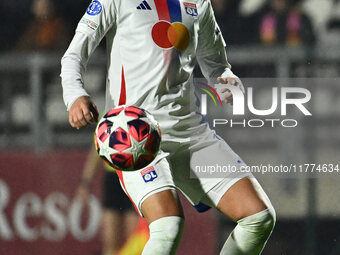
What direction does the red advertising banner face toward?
toward the camera

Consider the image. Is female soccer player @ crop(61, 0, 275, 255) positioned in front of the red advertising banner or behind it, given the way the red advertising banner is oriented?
in front

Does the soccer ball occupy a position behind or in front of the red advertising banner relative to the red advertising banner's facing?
in front
